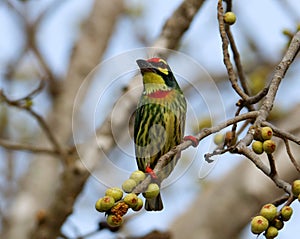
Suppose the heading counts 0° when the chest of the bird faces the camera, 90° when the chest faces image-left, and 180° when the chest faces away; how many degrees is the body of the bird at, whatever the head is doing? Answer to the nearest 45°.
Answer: approximately 45°

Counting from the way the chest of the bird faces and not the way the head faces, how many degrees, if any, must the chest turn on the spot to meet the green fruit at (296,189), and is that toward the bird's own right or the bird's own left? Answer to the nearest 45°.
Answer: approximately 135° to the bird's own left
